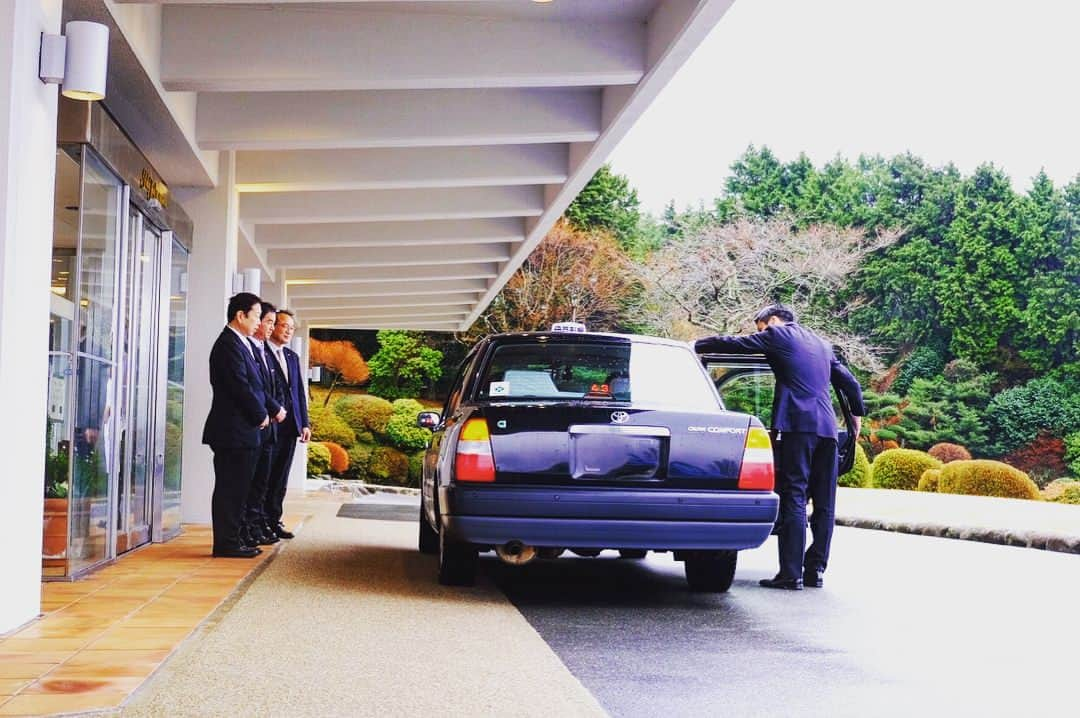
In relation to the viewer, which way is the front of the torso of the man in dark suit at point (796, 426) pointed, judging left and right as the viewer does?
facing away from the viewer and to the left of the viewer

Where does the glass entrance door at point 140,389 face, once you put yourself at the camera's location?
facing to the right of the viewer

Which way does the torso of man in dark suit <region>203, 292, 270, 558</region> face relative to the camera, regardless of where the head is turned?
to the viewer's right

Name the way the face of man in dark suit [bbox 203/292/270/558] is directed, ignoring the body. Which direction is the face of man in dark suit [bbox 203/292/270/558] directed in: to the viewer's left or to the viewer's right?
to the viewer's right

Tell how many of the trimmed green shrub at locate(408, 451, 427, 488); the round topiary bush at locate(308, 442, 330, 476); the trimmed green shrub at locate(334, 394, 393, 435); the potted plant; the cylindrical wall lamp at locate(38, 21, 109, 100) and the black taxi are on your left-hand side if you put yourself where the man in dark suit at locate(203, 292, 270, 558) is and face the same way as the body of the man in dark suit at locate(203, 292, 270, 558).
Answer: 3

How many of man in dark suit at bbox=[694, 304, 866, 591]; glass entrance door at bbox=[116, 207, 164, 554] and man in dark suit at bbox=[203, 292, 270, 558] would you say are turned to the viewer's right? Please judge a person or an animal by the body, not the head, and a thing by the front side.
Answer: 2

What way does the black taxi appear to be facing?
away from the camera

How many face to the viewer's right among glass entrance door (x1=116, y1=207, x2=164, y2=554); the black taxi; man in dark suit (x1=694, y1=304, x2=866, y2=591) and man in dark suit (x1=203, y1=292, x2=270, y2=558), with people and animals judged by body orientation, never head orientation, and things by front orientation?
2

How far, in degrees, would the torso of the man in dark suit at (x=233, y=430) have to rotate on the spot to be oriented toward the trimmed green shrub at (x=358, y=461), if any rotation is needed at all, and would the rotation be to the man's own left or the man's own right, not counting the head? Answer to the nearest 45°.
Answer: approximately 90° to the man's own left

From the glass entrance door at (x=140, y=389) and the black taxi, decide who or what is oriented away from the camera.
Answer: the black taxi

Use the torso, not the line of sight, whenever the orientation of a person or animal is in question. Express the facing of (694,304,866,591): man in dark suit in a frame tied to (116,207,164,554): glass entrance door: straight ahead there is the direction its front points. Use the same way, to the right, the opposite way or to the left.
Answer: to the left
